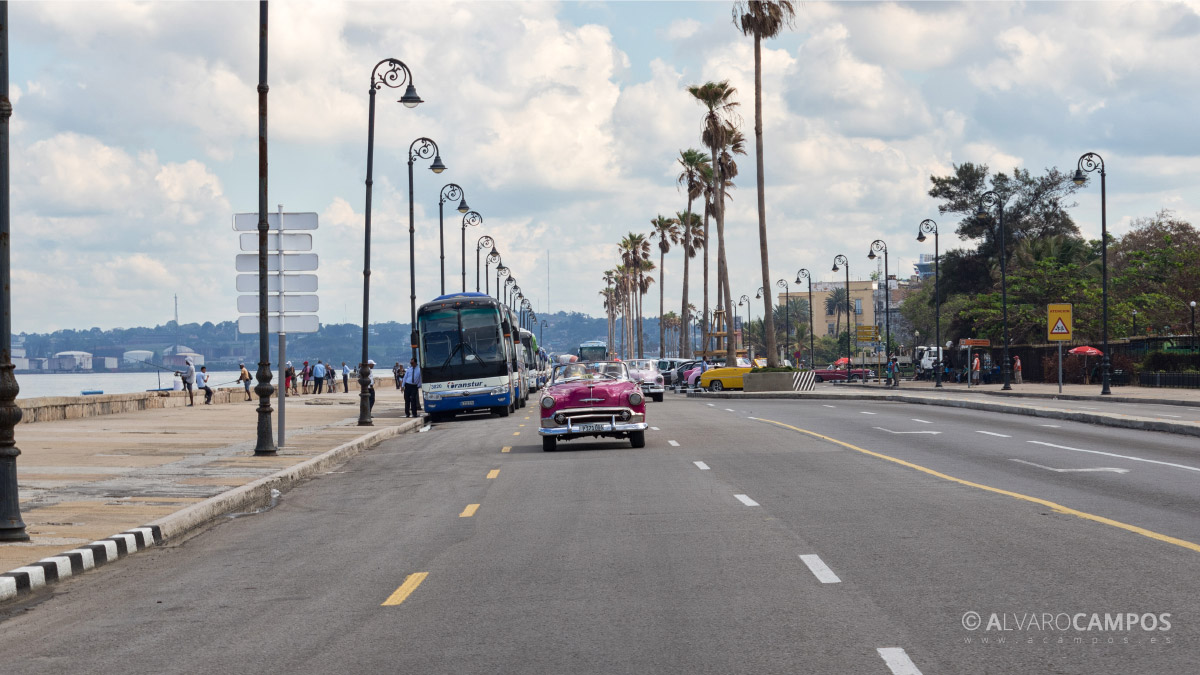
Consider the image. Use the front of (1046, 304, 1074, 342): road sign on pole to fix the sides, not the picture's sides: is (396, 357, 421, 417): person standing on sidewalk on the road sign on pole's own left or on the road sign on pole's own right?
on the road sign on pole's own right

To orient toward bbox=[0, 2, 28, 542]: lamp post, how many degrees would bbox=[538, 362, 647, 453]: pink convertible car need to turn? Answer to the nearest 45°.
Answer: approximately 45° to its right

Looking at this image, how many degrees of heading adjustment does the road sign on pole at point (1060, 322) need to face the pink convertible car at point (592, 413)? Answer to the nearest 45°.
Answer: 0° — it already faces it

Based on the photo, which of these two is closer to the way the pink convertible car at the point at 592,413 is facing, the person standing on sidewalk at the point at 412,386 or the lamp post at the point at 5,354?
the lamp post

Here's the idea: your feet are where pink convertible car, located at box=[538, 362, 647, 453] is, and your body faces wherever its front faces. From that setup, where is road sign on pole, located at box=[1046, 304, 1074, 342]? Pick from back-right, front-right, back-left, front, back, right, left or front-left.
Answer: back-left

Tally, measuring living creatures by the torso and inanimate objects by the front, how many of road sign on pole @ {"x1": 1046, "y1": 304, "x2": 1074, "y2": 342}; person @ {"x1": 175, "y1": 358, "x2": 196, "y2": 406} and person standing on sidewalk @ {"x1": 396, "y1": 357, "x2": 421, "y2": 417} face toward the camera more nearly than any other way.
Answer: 2

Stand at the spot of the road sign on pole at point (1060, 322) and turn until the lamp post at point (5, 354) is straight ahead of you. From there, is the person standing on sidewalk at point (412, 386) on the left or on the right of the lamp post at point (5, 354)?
right
